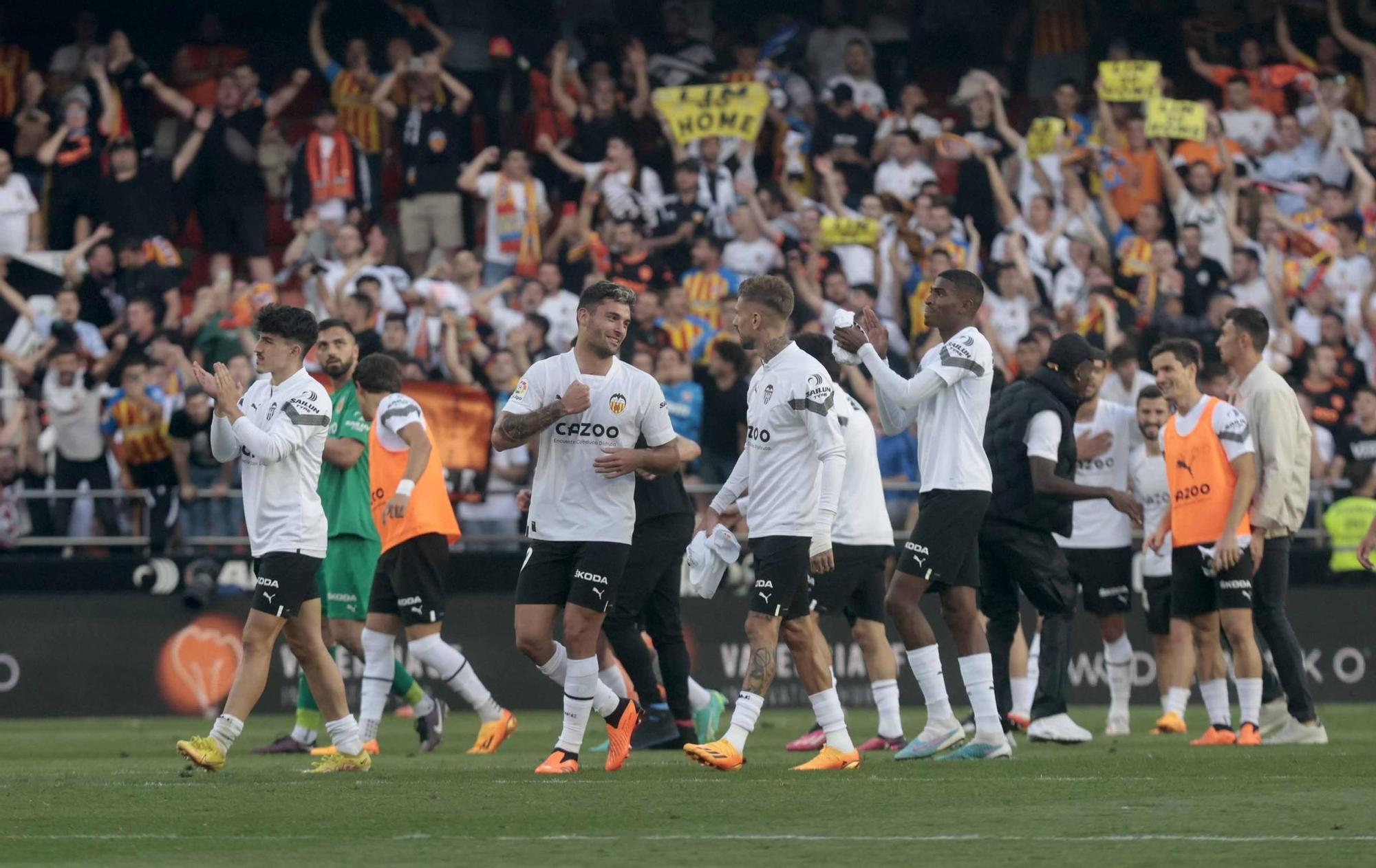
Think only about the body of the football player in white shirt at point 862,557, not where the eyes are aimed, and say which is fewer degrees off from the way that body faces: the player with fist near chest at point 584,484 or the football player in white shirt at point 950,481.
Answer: the player with fist near chest

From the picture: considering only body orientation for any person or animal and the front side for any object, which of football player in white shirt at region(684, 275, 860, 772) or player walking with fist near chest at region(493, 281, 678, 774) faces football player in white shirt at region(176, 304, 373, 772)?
football player in white shirt at region(684, 275, 860, 772)

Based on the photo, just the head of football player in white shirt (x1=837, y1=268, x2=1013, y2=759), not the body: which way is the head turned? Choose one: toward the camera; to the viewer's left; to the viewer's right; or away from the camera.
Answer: to the viewer's left

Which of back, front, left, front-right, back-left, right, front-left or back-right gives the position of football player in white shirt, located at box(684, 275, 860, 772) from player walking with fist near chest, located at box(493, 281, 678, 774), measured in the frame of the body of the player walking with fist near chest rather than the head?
left

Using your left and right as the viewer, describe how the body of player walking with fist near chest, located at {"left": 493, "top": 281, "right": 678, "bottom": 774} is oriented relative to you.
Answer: facing the viewer

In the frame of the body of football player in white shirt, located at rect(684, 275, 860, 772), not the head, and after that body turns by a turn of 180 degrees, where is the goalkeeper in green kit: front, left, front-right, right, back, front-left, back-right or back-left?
back-left

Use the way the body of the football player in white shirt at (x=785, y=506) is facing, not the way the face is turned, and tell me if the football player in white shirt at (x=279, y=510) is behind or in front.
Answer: in front

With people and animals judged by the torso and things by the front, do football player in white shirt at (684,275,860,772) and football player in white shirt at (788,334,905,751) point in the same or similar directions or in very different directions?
same or similar directions
